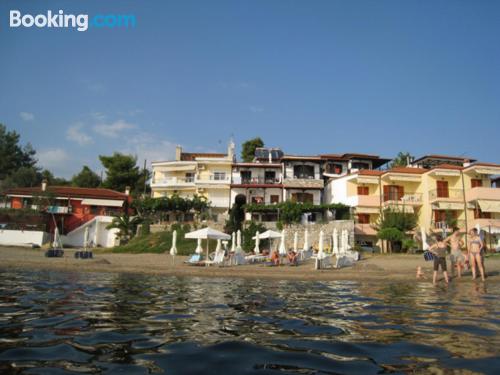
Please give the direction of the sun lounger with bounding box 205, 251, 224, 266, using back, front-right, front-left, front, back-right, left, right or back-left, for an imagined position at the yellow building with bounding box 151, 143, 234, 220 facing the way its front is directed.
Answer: front

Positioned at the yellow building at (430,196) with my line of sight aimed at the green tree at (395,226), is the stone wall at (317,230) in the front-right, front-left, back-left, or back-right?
front-right

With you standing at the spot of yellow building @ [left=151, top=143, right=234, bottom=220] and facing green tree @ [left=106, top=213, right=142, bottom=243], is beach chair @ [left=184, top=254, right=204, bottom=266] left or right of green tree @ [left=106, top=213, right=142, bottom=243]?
left

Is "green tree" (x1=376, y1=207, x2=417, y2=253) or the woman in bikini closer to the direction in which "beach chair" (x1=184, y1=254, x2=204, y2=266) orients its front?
the woman in bikini

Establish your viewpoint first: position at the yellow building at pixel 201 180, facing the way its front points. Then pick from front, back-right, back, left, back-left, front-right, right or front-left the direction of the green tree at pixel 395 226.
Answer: front-left

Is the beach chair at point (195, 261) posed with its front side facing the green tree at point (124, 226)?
no

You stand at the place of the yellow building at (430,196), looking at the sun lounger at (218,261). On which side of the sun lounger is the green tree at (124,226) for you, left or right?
right

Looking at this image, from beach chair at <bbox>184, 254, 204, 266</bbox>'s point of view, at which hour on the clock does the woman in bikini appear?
The woman in bikini is roughly at 9 o'clock from the beach chair.

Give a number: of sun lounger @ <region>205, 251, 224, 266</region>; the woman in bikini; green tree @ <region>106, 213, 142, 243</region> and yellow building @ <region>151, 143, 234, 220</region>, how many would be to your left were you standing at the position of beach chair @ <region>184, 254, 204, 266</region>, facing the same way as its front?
2

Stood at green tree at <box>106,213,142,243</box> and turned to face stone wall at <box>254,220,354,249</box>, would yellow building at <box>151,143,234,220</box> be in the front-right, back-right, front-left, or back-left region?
front-left

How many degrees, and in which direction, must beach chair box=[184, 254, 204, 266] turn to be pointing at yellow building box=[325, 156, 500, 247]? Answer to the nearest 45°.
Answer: approximately 180°

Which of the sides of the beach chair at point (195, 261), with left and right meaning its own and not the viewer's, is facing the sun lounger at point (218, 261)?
left

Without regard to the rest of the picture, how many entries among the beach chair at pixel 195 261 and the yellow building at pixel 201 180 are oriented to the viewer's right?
0

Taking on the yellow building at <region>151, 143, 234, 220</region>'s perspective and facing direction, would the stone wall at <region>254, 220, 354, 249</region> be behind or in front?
in front

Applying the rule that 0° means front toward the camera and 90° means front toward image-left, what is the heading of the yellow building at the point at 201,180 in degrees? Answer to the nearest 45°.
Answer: approximately 0°

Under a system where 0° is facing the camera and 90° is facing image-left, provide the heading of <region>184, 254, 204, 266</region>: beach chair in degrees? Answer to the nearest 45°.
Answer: approximately 45°
